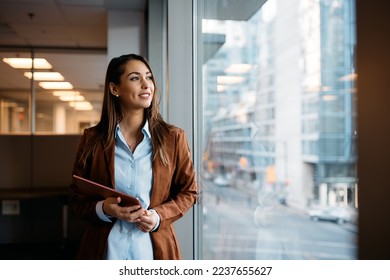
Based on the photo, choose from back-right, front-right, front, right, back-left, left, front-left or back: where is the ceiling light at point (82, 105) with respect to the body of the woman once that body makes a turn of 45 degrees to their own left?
back-left

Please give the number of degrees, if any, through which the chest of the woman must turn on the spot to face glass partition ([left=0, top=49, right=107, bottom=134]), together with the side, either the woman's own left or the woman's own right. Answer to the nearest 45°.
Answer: approximately 180°

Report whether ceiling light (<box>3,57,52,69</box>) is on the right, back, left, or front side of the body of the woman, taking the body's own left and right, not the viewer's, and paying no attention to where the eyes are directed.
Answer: back

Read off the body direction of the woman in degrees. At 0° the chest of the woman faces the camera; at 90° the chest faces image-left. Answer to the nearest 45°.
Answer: approximately 0°

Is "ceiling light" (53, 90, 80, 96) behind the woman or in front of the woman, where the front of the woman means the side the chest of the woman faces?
behind

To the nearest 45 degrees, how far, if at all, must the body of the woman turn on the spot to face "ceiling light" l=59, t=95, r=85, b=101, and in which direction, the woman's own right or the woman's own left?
approximately 180°

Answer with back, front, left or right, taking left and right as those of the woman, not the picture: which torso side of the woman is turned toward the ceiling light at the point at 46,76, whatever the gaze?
back

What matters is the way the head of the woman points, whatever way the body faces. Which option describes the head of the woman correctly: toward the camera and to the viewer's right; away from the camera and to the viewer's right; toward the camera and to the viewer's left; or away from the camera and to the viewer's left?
toward the camera and to the viewer's right
